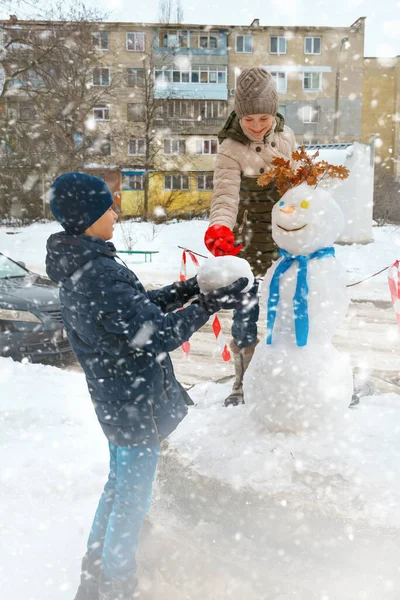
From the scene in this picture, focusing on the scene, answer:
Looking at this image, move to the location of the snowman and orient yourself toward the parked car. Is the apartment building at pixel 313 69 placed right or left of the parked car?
right

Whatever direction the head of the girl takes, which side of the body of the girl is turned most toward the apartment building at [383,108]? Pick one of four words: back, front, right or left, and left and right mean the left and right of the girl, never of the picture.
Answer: back

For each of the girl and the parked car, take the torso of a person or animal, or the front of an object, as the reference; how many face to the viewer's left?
0

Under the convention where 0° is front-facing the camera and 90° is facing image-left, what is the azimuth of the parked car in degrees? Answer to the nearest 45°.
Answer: approximately 315°

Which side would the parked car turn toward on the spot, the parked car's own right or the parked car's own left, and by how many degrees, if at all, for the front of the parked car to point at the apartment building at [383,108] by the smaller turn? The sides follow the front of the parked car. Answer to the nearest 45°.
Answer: approximately 90° to the parked car's own left

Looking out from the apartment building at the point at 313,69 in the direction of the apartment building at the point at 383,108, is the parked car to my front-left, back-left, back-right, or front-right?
back-right

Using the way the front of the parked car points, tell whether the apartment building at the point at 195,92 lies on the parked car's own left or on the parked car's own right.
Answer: on the parked car's own left

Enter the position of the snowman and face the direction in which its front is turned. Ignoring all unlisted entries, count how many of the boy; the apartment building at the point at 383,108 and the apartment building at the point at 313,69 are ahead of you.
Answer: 1

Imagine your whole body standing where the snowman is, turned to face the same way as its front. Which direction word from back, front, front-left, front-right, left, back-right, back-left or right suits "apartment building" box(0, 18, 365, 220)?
back-right

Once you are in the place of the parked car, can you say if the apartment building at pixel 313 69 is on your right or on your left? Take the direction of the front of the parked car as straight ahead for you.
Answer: on your left
